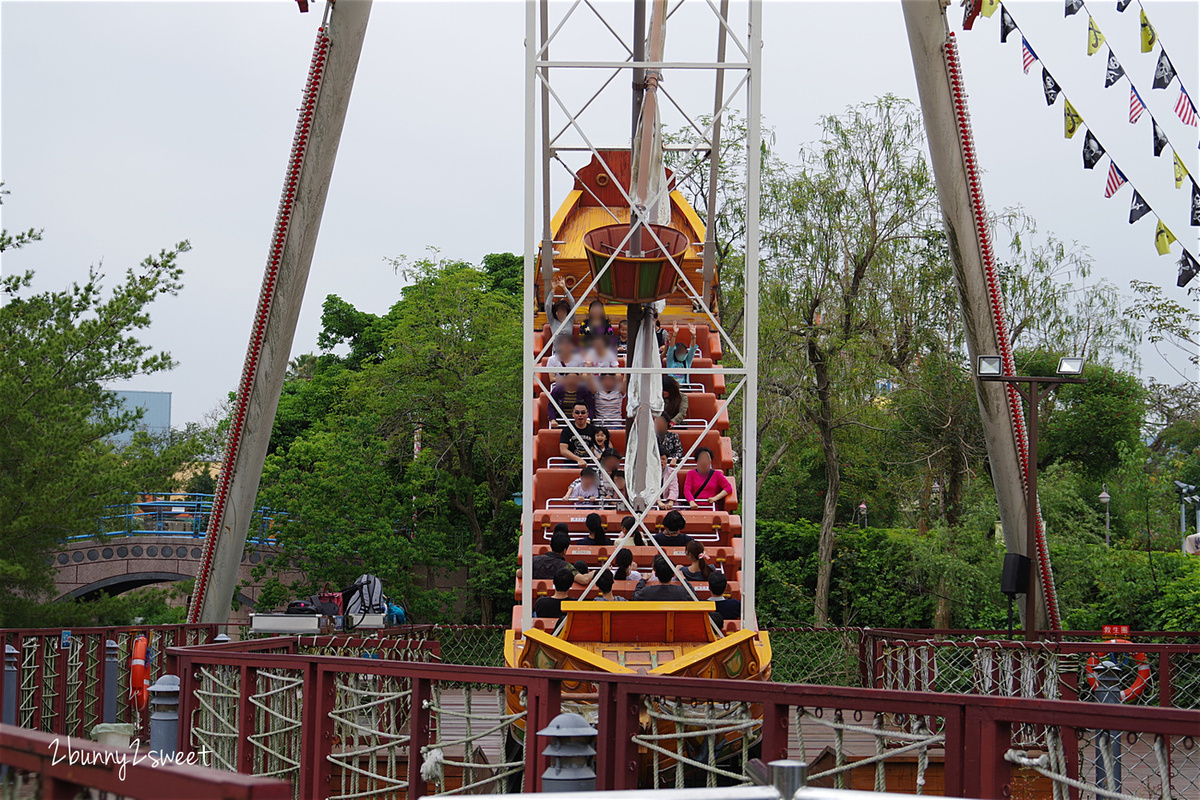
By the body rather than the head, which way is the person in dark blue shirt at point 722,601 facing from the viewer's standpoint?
away from the camera

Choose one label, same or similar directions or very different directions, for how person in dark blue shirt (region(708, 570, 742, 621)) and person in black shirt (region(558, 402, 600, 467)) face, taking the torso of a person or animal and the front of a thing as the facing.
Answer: very different directions

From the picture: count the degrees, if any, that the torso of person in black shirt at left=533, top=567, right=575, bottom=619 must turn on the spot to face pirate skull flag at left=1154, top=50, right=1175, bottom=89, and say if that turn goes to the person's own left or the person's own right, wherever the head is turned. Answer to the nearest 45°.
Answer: approximately 90° to the person's own right

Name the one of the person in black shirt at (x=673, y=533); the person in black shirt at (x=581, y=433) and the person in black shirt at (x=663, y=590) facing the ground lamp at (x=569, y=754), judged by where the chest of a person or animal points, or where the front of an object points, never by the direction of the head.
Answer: the person in black shirt at (x=581, y=433)

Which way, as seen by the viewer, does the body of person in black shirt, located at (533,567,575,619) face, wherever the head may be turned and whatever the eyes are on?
away from the camera

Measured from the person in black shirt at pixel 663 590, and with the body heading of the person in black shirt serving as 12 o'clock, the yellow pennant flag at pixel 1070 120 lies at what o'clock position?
The yellow pennant flag is roughly at 2 o'clock from the person in black shirt.

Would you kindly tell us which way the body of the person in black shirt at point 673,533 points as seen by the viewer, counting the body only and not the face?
away from the camera

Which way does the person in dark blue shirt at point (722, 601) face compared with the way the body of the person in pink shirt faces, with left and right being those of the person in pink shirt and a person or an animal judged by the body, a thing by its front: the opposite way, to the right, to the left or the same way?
the opposite way

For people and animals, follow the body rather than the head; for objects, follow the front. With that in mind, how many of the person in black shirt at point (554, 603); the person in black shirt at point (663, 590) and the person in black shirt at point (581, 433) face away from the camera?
2

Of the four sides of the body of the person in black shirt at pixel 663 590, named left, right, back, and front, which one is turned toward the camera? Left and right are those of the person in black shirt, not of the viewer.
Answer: back
